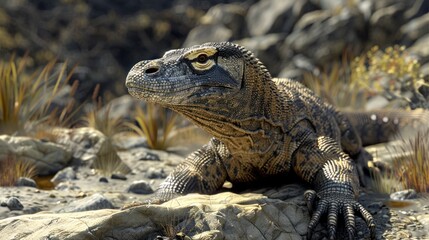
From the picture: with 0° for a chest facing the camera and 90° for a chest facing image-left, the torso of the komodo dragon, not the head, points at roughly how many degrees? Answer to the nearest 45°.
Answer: approximately 45°

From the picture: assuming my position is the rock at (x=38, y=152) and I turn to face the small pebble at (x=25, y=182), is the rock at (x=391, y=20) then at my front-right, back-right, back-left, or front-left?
back-left

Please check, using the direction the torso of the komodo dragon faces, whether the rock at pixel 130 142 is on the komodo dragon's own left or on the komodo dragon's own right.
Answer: on the komodo dragon's own right

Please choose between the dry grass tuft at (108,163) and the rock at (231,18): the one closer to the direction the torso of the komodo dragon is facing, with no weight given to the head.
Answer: the dry grass tuft

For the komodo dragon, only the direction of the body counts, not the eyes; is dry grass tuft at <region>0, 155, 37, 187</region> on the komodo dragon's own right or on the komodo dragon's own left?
on the komodo dragon's own right

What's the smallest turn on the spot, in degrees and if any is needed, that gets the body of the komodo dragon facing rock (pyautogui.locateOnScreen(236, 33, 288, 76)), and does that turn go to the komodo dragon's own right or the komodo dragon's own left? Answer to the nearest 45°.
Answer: approximately 135° to the komodo dragon's own right

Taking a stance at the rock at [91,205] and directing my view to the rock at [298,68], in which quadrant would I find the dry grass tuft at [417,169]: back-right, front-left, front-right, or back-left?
front-right

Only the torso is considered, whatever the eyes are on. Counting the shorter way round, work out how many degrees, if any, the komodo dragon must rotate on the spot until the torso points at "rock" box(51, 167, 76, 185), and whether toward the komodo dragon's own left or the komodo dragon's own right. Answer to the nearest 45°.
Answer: approximately 90° to the komodo dragon's own right

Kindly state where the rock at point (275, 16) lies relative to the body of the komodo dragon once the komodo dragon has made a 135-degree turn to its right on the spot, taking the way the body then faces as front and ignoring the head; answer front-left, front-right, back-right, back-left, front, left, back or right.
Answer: front

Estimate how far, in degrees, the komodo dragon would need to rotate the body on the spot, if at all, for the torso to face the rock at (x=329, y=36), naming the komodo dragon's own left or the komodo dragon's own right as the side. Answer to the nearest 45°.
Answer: approximately 135° to the komodo dragon's own right
